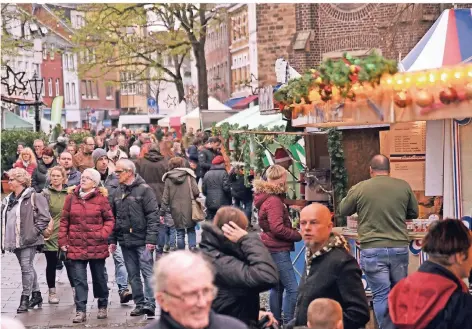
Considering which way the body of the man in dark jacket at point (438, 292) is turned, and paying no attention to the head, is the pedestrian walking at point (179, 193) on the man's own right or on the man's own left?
on the man's own left

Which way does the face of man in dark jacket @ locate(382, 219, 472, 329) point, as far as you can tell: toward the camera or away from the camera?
away from the camera

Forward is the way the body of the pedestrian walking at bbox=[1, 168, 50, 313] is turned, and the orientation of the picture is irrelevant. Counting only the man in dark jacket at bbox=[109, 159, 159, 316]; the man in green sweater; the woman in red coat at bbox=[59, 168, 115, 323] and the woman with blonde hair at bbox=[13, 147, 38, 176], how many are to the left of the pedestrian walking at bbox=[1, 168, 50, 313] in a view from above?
3

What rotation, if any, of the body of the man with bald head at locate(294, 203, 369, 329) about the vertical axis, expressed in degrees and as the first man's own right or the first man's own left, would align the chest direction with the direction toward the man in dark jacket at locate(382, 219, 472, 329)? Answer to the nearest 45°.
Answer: approximately 90° to the first man's own left

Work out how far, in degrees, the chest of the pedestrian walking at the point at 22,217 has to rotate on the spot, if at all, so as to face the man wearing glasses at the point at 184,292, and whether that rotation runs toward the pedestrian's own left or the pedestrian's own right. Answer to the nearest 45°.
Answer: approximately 45° to the pedestrian's own left

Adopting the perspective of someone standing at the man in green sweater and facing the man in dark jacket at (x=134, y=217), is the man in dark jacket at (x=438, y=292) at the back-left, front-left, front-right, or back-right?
back-left

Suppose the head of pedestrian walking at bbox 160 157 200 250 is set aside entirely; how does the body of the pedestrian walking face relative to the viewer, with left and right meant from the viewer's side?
facing away from the viewer

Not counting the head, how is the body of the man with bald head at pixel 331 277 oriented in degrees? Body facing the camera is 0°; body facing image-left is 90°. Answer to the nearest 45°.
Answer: approximately 45°

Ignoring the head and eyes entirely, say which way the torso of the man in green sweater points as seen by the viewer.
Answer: away from the camera

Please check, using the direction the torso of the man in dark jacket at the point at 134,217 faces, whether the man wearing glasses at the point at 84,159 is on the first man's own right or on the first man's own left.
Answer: on the first man's own right

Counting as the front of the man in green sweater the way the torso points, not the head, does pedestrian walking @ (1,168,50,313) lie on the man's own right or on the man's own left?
on the man's own left
